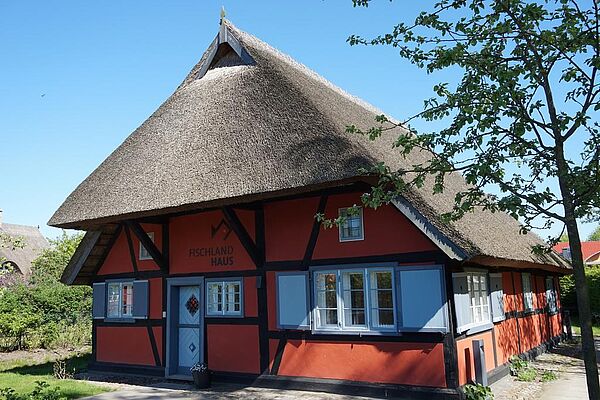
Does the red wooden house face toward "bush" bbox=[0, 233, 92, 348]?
no

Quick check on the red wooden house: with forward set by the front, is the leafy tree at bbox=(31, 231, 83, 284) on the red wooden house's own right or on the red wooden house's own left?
on the red wooden house's own right

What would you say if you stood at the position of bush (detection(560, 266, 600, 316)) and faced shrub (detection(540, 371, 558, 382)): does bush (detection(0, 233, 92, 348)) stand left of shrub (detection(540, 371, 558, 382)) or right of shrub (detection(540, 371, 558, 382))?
right

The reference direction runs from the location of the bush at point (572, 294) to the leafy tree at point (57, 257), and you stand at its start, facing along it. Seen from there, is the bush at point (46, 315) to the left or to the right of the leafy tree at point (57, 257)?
left

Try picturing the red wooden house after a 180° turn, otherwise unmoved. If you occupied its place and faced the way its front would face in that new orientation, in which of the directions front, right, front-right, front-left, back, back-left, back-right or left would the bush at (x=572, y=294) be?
front

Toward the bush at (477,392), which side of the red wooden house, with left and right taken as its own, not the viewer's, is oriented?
left

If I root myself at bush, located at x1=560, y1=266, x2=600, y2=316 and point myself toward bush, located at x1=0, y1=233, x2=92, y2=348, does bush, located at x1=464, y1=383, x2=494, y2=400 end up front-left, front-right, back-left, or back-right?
front-left

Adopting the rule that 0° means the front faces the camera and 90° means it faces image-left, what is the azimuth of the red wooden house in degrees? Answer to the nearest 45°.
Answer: approximately 45°

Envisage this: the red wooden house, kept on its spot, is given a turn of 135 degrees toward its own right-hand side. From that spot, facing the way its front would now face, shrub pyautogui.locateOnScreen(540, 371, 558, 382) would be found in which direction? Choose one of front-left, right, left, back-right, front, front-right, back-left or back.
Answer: right
